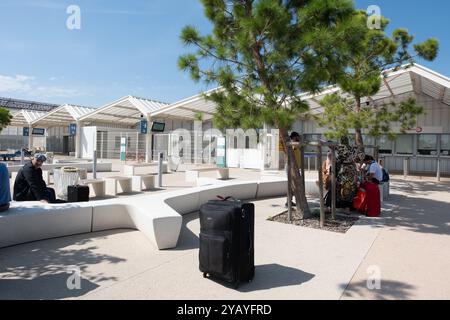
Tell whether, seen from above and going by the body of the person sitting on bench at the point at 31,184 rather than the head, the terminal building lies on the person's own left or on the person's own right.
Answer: on the person's own left

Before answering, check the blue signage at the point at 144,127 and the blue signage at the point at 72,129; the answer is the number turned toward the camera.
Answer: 2

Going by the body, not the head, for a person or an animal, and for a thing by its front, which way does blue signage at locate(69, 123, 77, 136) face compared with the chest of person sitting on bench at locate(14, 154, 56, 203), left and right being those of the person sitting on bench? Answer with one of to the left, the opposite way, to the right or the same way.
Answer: to the right

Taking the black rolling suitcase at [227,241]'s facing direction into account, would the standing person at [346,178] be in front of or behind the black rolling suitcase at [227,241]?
behind

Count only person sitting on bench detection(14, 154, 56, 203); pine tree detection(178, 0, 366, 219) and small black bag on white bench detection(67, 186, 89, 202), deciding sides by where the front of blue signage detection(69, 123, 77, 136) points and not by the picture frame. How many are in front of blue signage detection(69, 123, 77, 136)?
3

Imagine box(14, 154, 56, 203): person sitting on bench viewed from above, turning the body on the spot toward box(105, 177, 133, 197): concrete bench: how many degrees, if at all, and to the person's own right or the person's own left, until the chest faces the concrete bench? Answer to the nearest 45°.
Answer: approximately 45° to the person's own left

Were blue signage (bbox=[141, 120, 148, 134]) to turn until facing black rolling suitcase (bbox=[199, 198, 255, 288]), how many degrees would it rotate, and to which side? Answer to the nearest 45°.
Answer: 0° — it already faces it

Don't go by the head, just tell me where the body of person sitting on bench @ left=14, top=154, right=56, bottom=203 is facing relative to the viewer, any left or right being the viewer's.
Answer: facing to the right of the viewer
